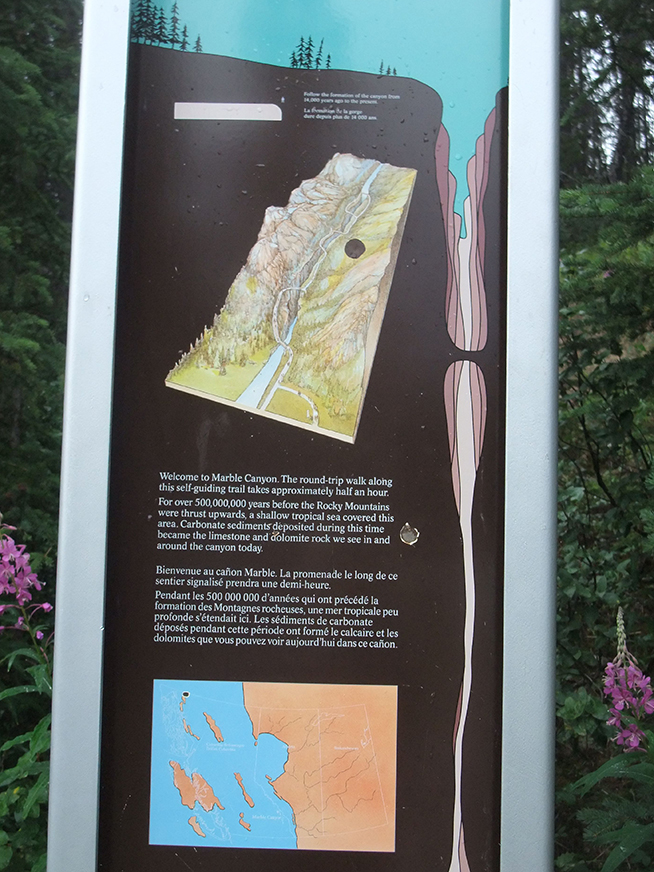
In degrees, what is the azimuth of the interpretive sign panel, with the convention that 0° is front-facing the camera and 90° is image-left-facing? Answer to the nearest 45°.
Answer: approximately 0°

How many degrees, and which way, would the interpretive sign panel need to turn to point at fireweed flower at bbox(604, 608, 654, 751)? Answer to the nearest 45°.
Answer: approximately 135° to its left
